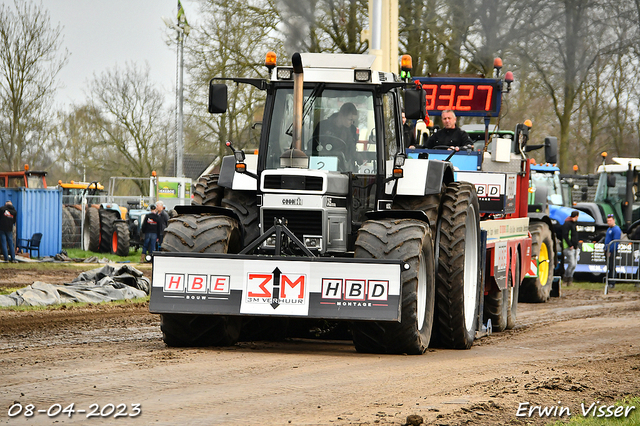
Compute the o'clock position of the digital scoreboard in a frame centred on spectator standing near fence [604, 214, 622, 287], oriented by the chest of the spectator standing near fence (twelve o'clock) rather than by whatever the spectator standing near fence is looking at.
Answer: The digital scoreboard is roughly at 11 o'clock from the spectator standing near fence.

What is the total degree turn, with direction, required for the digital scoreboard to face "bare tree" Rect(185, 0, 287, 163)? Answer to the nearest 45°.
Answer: approximately 135° to its right

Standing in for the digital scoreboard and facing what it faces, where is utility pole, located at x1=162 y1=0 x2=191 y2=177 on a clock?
The utility pole is roughly at 5 o'clock from the digital scoreboard.

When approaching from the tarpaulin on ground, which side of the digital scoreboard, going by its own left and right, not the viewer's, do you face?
right

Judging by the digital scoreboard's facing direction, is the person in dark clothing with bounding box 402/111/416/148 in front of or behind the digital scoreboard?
in front

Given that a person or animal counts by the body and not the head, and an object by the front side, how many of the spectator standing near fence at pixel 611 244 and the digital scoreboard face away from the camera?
0

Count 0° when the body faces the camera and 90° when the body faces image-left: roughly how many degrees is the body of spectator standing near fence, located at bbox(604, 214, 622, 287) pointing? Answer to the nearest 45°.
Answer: approximately 45°

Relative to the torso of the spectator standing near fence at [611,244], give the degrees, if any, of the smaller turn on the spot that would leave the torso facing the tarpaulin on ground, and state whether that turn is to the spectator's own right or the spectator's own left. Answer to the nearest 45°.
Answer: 0° — they already face it

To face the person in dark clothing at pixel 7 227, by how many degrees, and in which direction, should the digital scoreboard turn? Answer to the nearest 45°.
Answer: approximately 135° to its right

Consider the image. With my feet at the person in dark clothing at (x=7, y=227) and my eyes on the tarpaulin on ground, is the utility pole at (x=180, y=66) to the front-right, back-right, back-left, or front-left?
back-left
